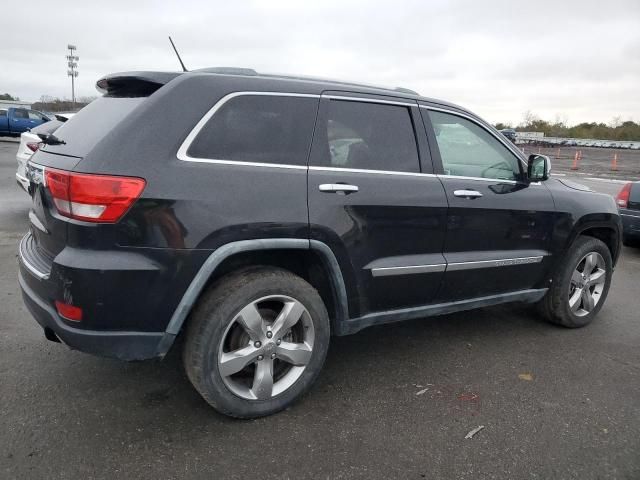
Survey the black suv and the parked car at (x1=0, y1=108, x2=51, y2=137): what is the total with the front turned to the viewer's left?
0

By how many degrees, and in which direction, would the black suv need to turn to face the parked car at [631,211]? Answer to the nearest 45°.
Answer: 0° — it already faces it

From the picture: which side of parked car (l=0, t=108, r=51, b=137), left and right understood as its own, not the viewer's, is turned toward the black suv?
right

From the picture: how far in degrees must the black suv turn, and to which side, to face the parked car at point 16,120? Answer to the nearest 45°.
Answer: approximately 90° to its left

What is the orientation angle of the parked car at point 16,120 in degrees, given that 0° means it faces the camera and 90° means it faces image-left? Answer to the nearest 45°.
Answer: approximately 270°

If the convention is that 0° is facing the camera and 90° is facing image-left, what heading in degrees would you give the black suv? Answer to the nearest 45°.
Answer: approximately 225°
